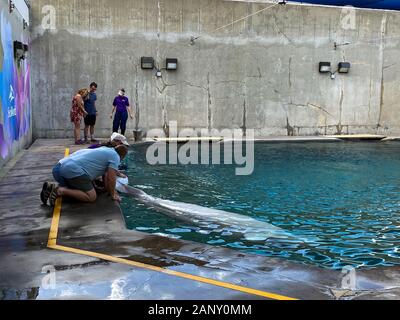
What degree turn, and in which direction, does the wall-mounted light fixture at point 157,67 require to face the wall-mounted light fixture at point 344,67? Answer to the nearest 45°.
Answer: approximately 90° to its left

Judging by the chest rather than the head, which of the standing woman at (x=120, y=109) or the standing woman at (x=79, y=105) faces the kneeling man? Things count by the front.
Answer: the standing woman at (x=120, y=109)

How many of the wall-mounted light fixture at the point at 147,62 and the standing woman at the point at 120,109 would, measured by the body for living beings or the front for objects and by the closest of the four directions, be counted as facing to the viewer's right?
0

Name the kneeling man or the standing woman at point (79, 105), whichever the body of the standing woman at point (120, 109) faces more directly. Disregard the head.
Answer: the kneeling man

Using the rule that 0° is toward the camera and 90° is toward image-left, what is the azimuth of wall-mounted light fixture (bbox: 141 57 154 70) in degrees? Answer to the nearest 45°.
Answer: approximately 0°

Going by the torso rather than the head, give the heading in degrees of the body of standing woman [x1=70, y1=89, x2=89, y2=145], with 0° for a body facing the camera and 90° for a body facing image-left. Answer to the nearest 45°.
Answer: approximately 270°

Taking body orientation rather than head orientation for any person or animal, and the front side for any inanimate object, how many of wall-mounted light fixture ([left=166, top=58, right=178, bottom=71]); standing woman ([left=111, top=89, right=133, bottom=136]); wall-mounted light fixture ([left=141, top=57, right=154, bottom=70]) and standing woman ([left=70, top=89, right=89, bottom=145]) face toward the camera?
3

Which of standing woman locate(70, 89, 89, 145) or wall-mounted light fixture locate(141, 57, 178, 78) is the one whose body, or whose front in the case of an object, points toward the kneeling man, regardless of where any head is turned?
the wall-mounted light fixture

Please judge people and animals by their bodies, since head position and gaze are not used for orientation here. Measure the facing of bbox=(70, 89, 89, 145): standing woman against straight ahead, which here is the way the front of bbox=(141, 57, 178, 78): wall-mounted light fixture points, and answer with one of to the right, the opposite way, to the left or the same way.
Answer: to the left

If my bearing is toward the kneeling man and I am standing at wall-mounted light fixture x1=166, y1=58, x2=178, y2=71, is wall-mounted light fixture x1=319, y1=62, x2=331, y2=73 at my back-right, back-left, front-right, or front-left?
back-left

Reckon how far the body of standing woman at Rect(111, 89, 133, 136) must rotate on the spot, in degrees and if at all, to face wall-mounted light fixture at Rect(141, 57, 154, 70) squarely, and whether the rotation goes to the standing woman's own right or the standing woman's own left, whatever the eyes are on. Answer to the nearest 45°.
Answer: approximately 135° to the standing woman's own left

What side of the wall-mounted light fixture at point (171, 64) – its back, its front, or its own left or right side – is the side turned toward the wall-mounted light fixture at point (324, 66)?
left

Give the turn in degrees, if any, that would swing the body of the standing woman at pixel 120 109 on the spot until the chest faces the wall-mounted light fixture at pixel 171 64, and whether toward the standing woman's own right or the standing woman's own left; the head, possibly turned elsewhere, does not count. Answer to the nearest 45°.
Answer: approximately 135° to the standing woman's own left
